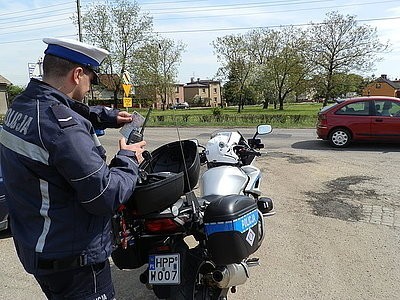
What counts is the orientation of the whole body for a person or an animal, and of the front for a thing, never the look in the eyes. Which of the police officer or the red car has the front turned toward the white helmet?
the police officer

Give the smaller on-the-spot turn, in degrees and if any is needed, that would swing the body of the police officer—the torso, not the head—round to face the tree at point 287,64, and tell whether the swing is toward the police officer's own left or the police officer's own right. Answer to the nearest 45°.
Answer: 0° — they already face it

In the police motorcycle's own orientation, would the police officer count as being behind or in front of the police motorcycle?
behind

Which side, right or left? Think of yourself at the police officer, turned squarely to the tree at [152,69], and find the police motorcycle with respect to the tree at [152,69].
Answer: right

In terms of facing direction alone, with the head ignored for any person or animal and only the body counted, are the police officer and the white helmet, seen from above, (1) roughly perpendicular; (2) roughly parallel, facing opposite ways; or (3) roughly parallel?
roughly perpendicular

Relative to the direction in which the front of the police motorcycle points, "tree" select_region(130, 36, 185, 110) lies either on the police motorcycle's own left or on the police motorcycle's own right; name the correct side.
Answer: on the police motorcycle's own left

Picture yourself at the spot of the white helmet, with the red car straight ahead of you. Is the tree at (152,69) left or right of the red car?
left

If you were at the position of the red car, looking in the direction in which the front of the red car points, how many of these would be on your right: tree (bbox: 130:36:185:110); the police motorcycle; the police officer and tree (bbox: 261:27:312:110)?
2

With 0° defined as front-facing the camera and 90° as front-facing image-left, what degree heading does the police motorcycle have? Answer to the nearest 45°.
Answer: approximately 225°

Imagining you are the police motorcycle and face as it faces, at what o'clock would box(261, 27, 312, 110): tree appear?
The tree is roughly at 11 o'clock from the police motorcycle.

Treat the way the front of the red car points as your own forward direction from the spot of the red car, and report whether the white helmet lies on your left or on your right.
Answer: on your right

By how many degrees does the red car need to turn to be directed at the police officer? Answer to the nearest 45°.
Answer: approximately 90° to its right

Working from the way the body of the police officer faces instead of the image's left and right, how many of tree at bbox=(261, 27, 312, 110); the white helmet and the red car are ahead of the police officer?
3
